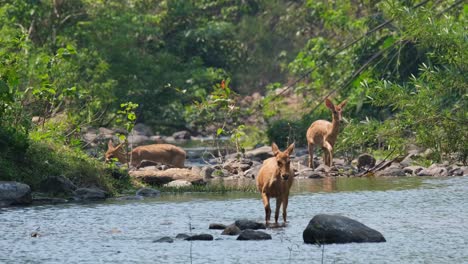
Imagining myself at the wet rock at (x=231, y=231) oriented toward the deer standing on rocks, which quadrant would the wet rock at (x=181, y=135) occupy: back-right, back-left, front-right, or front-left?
front-left

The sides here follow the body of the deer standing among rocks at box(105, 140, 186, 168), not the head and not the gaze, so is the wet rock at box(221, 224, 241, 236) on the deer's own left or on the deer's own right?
on the deer's own left

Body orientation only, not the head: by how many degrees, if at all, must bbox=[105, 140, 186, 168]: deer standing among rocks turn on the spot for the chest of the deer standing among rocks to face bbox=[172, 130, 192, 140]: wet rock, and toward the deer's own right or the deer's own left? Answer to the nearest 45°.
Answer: approximately 90° to the deer's own right

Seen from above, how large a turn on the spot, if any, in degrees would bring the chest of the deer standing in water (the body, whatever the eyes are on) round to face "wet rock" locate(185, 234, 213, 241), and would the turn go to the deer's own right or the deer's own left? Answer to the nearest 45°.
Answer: approximately 45° to the deer's own right

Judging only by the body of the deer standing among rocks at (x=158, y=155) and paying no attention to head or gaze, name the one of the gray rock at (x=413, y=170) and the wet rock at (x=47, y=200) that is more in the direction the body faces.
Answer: the wet rock

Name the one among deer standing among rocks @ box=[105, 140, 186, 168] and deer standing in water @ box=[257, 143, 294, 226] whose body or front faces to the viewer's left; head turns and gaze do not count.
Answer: the deer standing among rocks

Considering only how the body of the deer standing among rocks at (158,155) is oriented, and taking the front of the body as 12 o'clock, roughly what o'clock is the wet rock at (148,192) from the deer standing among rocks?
The wet rock is roughly at 9 o'clock from the deer standing among rocks.

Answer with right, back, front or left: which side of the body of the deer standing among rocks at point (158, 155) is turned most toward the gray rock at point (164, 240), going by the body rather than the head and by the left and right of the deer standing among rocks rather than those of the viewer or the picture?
left

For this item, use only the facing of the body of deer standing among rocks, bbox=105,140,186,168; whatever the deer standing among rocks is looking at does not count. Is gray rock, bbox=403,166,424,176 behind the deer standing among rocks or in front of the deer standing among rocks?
behind

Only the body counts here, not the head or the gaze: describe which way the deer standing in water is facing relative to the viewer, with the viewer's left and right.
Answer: facing the viewer

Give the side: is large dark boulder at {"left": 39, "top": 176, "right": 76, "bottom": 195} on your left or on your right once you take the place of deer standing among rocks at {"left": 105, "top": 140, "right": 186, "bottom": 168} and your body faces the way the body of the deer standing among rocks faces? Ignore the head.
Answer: on your left

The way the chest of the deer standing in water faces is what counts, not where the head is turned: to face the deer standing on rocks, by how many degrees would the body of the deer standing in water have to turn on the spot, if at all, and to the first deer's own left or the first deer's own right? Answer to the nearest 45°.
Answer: approximately 180°

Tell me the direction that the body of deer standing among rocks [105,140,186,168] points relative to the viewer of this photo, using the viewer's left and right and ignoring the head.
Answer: facing to the left of the viewer

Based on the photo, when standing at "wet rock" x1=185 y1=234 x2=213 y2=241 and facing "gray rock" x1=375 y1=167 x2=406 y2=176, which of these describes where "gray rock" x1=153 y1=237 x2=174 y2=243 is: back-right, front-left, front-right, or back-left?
back-left

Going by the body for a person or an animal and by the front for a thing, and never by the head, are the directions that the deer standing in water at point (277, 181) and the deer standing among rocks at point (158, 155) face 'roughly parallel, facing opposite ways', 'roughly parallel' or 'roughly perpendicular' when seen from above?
roughly perpendicular

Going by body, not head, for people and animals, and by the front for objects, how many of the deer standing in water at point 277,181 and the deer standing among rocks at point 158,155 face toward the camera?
1
